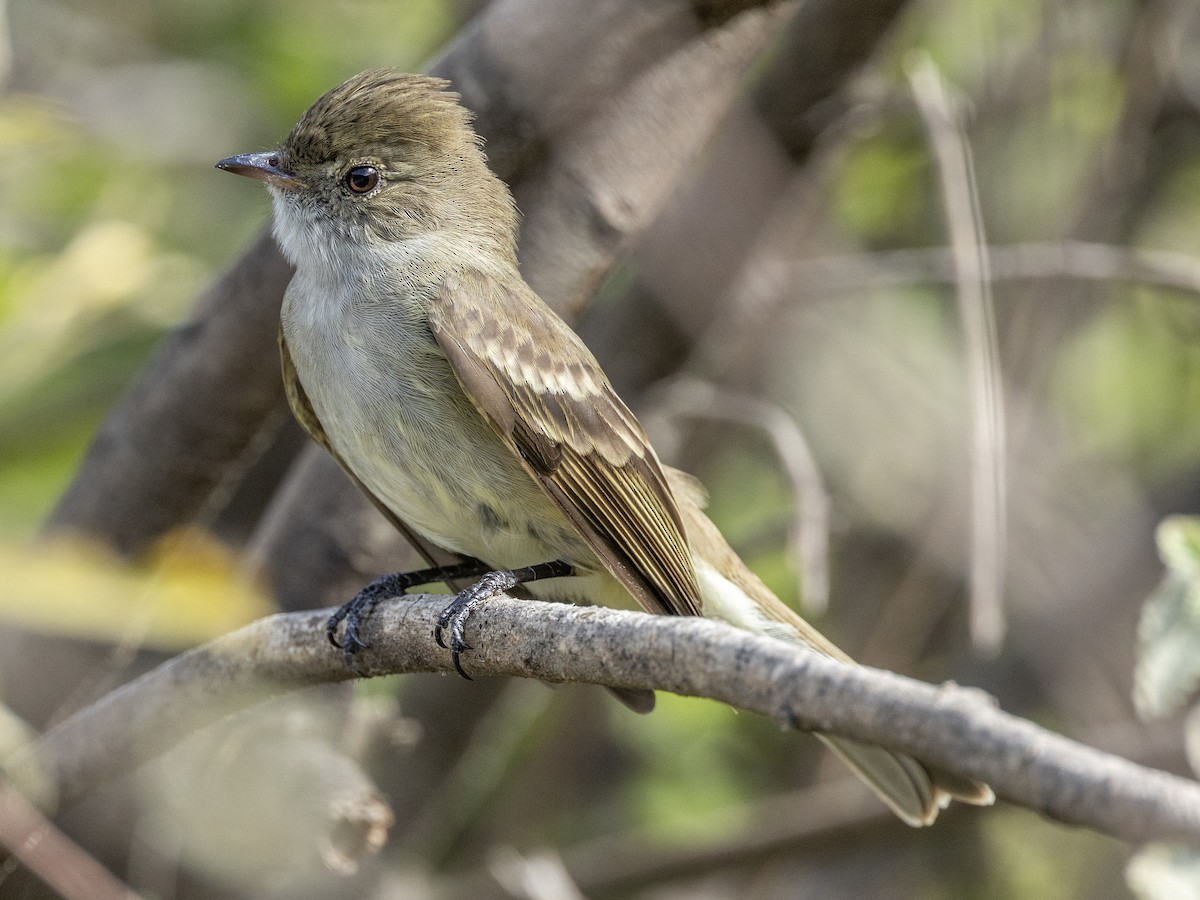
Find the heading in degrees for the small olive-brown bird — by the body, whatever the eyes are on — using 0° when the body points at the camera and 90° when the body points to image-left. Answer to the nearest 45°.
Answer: approximately 45°

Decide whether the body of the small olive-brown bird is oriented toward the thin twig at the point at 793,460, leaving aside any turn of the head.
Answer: no
